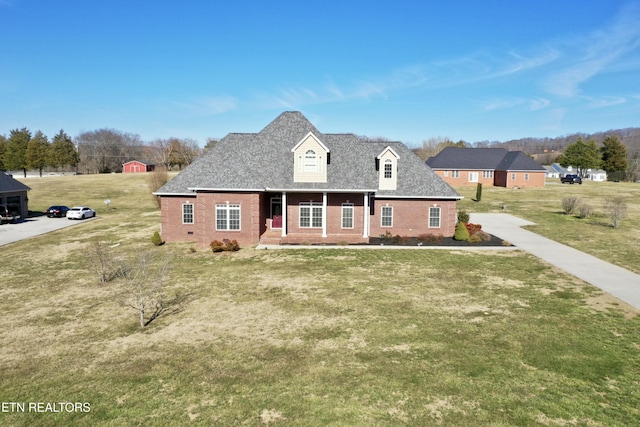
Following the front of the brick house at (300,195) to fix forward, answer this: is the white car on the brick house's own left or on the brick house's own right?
on the brick house's own right

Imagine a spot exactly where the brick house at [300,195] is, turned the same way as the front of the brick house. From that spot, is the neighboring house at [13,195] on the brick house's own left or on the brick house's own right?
on the brick house's own right

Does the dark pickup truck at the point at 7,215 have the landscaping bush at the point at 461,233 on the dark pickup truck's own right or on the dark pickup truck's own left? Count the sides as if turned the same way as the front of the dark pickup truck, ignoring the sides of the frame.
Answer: on the dark pickup truck's own right

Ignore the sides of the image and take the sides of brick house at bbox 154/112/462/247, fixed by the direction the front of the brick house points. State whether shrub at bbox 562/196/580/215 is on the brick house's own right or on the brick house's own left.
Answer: on the brick house's own left

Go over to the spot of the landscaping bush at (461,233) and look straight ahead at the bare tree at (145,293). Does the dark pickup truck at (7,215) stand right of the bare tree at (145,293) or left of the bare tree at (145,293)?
right

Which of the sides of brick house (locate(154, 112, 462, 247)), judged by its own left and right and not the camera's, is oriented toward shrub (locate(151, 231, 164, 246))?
right

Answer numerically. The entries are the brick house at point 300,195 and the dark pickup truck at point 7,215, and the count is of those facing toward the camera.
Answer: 1

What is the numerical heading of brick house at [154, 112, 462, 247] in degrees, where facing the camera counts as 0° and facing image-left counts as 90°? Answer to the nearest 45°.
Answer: approximately 0°
